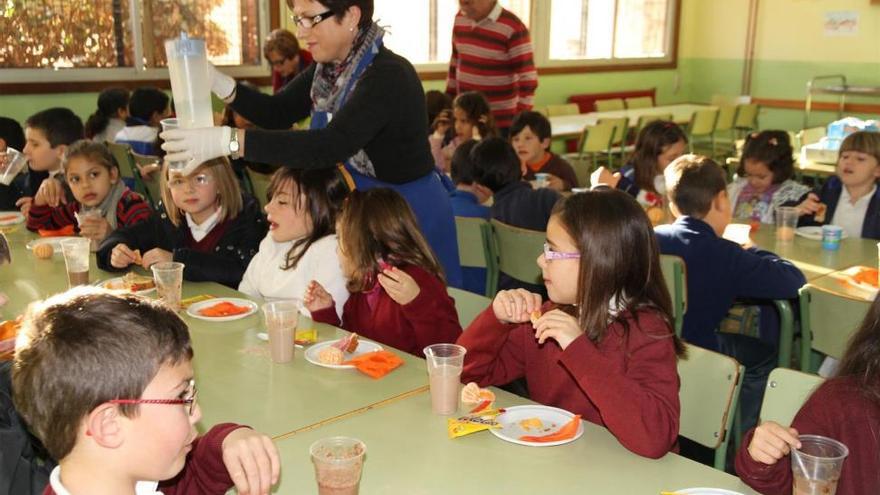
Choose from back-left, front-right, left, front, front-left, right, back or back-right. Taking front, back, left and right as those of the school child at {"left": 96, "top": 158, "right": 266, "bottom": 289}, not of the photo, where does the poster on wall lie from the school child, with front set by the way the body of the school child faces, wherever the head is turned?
back

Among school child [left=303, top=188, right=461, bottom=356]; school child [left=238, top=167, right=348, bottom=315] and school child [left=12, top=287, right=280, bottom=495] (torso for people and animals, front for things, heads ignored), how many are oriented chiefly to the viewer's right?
1

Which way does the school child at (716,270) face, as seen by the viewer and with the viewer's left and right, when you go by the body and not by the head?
facing away from the viewer and to the right of the viewer

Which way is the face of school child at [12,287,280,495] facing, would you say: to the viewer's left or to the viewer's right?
to the viewer's right

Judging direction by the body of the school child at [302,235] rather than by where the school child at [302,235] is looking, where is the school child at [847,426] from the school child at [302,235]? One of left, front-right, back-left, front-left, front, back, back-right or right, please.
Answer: left

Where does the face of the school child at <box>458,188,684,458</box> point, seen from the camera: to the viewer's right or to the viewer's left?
to the viewer's left

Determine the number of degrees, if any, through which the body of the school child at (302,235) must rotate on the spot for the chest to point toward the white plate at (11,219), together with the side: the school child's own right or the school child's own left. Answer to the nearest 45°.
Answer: approximately 90° to the school child's own right

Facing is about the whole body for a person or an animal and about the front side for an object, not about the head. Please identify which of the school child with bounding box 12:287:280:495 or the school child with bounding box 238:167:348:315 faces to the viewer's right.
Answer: the school child with bounding box 12:287:280:495

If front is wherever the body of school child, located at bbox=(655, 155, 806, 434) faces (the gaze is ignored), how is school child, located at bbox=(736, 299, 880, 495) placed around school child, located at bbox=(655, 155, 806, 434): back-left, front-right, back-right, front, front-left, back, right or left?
back-right

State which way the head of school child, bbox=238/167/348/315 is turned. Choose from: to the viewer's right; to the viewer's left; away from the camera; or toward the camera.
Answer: to the viewer's left

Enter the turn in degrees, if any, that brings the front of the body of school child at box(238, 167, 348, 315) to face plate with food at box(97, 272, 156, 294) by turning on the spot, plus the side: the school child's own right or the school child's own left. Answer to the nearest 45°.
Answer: approximately 45° to the school child's own right

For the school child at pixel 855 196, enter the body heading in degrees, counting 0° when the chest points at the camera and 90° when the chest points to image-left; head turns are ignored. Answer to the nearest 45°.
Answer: approximately 45°

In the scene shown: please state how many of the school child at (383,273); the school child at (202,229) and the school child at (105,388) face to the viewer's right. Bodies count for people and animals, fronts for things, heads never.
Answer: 1
